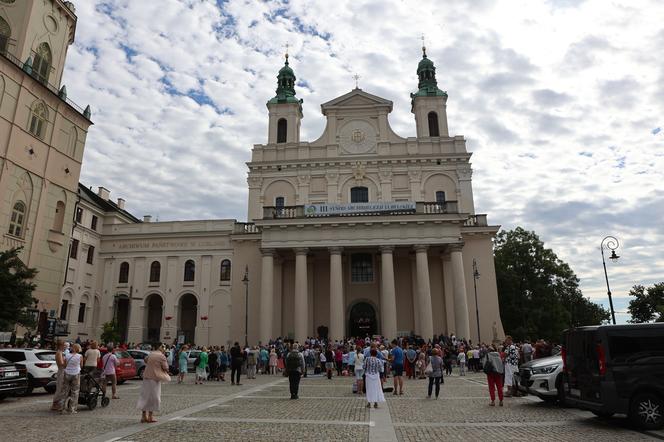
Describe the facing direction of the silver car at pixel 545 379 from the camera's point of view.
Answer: facing the viewer and to the left of the viewer

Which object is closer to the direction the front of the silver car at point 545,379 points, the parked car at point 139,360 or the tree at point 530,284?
the parked car

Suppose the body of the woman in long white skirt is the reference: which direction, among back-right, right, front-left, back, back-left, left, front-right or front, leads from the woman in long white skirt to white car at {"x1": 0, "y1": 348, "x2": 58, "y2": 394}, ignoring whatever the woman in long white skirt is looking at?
left

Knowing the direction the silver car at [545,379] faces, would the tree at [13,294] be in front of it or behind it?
in front

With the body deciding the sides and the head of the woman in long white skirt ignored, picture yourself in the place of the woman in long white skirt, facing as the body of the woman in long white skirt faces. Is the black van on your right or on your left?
on your right

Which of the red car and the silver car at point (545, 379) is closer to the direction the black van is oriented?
the silver car

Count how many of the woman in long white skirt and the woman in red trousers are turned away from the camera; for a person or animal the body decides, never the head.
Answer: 2

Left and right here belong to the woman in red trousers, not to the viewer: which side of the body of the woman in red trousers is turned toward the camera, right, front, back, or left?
back

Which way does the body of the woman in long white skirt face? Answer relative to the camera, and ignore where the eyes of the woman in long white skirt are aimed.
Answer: away from the camera

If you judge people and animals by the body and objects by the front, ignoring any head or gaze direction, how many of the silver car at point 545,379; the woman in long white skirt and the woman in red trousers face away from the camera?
2
